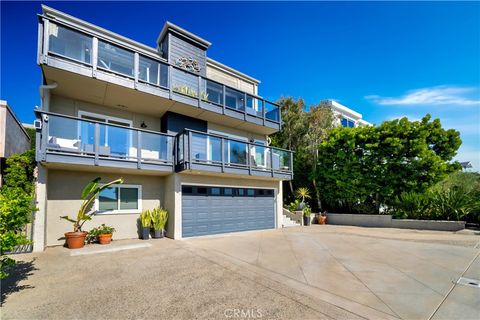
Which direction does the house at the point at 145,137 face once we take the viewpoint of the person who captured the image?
facing the viewer and to the right of the viewer

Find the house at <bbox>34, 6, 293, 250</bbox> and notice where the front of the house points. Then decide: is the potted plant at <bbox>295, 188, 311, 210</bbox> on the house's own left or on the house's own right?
on the house's own left

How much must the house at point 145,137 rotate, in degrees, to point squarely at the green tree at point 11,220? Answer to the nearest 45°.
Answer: approximately 45° to its right

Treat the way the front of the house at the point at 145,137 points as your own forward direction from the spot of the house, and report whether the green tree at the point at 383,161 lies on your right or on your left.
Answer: on your left

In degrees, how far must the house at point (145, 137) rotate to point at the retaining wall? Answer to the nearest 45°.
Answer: approximately 45° to its left

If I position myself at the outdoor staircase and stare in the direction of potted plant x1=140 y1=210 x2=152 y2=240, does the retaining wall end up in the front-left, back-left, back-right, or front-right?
back-left
